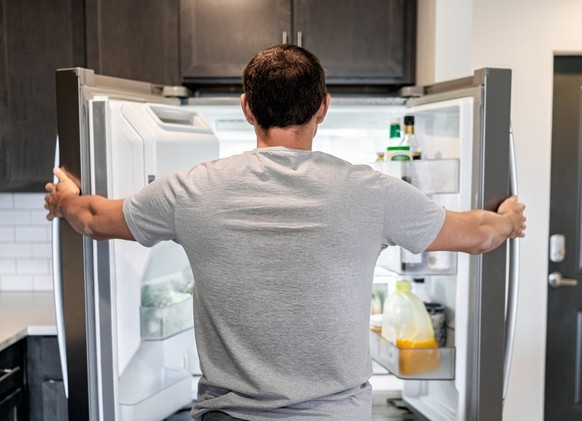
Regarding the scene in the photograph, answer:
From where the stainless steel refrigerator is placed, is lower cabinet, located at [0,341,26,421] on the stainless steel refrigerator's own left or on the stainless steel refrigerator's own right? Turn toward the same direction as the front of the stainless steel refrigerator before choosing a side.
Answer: on the stainless steel refrigerator's own right

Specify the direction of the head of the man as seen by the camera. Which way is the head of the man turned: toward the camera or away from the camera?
away from the camera

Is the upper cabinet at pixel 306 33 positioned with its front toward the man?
yes

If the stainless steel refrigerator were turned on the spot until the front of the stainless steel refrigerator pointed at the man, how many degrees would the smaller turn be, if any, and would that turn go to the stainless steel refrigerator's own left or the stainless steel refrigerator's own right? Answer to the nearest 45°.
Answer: approximately 45° to the stainless steel refrigerator's own left

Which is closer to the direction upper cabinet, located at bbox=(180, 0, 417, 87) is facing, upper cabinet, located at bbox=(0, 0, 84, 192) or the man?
the man

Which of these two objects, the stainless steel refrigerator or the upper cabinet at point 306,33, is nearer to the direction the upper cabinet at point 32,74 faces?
the stainless steel refrigerator
